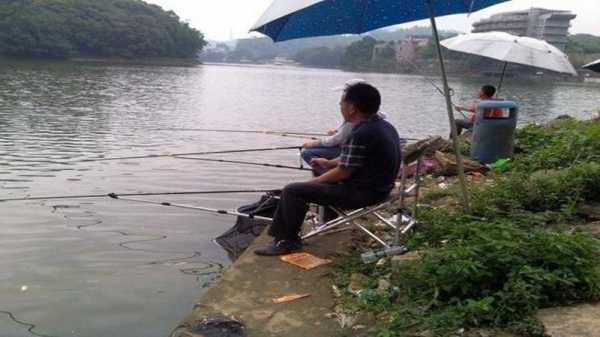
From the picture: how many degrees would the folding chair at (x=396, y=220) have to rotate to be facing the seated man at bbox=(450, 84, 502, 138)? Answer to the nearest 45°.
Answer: approximately 90° to its right

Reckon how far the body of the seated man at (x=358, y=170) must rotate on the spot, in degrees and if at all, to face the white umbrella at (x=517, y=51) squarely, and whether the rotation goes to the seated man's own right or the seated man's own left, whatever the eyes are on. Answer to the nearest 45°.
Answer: approximately 135° to the seated man's own right

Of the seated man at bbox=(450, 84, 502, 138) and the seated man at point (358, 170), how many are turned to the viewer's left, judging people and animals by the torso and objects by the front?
2

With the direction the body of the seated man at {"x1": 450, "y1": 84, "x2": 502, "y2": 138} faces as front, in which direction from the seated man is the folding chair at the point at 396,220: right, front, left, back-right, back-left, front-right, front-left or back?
left

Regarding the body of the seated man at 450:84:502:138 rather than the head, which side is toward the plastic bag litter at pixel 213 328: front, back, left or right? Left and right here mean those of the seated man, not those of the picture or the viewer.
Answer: left

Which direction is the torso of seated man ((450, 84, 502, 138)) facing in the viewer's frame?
to the viewer's left

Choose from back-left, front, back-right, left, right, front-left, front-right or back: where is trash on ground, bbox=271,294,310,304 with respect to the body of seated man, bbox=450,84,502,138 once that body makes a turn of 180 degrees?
right

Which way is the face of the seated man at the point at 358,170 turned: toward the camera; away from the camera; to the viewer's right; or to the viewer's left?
to the viewer's left

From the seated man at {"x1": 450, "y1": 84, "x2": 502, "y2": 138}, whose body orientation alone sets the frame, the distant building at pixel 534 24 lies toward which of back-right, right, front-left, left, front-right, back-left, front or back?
right

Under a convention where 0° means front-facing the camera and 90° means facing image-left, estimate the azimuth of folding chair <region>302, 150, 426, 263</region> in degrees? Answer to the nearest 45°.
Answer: approximately 90°

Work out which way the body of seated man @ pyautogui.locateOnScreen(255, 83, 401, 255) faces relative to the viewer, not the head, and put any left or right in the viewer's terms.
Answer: facing to the left of the viewer
